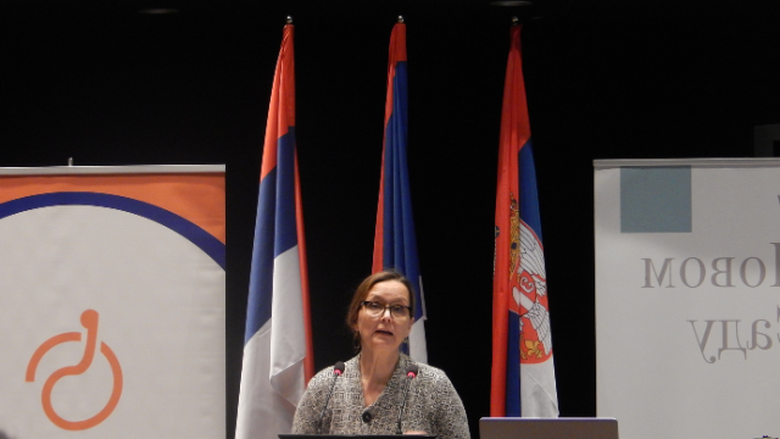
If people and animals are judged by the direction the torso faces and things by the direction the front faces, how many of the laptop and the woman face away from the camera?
1

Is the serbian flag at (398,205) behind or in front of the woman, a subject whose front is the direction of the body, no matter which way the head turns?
behind

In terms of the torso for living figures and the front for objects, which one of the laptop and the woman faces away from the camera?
the laptop

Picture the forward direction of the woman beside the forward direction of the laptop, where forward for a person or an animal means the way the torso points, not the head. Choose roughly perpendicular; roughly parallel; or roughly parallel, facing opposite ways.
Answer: roughly parallel, facing opposite ways

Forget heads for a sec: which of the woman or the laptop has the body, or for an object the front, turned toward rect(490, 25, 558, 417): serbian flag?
the laptop

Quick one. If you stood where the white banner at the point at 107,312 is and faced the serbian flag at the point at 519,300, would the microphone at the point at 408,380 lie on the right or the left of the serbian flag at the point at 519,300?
right

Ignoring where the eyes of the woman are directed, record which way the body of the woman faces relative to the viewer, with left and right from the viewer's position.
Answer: facing the viewer

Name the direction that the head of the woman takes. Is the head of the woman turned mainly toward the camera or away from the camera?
toward the camera

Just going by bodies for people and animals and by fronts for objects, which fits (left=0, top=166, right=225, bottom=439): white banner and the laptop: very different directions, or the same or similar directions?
very different directions

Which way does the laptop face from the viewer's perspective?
away from the camera

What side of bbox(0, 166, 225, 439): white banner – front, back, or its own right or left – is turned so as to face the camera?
front

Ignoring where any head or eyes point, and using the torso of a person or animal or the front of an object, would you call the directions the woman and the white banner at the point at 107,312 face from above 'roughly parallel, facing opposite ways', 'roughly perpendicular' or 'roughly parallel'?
roughly parallel

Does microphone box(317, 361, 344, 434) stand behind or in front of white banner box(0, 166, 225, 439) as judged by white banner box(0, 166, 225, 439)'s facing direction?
in front
